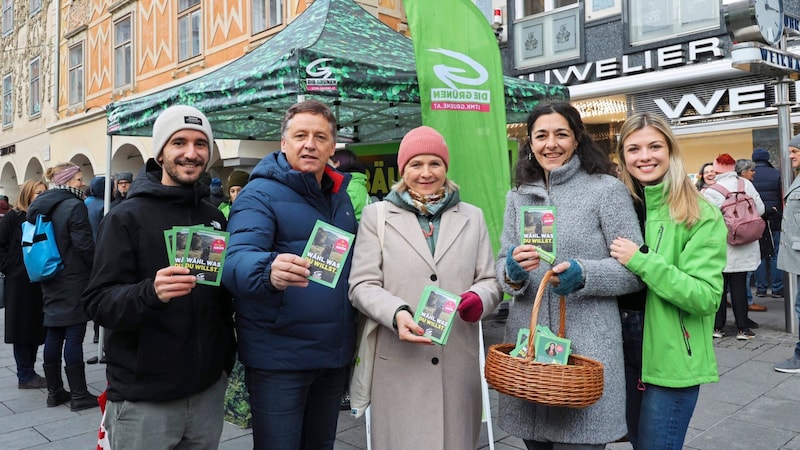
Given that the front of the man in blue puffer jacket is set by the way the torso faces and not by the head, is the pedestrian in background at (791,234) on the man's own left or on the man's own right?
on the man's own left

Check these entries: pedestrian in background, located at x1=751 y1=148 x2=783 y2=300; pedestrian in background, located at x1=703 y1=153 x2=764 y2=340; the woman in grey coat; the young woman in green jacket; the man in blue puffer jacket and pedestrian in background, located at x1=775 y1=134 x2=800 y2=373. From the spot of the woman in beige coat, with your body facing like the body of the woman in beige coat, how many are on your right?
1

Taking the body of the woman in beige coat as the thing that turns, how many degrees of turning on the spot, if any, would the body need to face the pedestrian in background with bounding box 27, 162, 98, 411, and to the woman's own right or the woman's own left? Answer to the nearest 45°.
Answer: approximately 135° to the woman's own right

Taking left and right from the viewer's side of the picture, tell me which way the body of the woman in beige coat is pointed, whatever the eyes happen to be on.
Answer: facing the viewer

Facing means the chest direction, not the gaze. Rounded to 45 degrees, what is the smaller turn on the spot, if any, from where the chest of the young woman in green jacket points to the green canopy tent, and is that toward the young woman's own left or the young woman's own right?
approximately 90° to the young woman's own right

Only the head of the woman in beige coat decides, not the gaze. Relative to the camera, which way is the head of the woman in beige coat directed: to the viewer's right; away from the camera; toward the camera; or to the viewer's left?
toward the camera

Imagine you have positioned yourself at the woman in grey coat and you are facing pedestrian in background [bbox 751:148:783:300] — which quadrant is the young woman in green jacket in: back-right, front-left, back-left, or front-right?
front-right

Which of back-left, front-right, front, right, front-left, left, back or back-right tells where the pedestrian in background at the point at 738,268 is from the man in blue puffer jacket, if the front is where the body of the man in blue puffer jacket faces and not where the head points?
left

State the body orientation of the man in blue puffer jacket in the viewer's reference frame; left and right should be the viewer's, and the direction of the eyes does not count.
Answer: facing the viewer and to the right of the viewer

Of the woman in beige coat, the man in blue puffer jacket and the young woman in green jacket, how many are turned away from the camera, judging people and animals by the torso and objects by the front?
0

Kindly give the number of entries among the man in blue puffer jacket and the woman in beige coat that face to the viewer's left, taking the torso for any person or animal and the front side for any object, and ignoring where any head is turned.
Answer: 0

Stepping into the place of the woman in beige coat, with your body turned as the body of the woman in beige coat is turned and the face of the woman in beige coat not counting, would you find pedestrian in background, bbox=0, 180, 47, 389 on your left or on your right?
on your right

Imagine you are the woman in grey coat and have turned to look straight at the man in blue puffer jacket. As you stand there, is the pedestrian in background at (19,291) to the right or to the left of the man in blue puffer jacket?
right

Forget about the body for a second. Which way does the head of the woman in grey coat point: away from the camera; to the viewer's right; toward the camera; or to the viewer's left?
toward the camera

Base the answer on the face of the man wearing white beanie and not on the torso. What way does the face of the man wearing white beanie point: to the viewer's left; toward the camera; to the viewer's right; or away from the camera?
toward the camera

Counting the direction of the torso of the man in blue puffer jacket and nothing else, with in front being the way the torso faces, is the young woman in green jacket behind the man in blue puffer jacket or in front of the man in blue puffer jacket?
in front

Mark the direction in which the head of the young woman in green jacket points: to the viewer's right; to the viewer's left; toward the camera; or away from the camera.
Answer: toward the camera

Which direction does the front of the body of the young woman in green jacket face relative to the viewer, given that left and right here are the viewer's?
facing the viewer and to the left of the viewer
